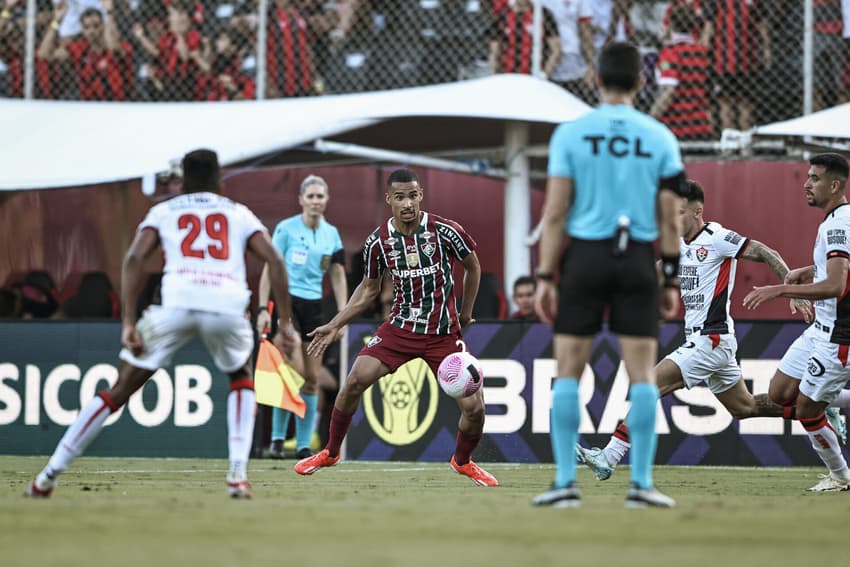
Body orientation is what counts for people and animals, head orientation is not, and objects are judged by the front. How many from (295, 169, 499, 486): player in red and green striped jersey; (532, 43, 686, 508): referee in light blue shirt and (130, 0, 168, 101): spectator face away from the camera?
1

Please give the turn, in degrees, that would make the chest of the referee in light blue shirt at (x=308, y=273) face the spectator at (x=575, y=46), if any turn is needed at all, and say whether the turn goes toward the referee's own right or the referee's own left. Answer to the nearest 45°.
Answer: approximately 135° to the referee's own left

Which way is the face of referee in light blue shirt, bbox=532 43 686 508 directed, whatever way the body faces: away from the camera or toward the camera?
away from the camera

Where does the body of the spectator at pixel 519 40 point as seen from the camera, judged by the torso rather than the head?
toward the camera

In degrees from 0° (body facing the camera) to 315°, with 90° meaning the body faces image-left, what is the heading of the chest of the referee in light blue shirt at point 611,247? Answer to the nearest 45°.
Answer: approximately 180°

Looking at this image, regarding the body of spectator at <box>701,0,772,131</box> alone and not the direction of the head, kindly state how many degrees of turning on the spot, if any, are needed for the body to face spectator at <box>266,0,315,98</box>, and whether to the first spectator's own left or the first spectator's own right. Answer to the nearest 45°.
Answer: approximately 90° to the first spectator's own right

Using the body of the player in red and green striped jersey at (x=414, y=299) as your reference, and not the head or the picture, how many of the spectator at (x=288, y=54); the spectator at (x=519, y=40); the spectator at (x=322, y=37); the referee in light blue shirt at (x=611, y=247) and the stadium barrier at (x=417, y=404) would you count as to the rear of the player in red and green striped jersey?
4

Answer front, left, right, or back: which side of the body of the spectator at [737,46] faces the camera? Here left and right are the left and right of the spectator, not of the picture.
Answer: front

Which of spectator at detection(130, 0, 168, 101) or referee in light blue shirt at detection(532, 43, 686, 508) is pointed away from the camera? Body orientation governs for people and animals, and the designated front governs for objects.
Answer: the referee in light blue shirt

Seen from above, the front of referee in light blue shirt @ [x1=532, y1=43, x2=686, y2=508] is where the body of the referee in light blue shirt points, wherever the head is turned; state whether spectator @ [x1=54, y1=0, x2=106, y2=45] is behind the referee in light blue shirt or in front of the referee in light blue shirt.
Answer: in front

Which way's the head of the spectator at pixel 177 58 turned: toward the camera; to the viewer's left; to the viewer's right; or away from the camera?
toward the camera

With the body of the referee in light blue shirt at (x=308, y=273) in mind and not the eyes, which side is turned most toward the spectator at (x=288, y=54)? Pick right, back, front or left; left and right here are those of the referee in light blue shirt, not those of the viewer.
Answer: back

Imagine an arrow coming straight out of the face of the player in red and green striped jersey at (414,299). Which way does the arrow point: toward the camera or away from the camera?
toward the camera

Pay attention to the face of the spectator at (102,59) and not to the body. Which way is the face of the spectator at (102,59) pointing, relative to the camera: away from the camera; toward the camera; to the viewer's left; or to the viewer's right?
toward the camera

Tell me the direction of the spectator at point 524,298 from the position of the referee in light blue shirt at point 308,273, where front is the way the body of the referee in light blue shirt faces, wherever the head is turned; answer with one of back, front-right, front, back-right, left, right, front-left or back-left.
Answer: left

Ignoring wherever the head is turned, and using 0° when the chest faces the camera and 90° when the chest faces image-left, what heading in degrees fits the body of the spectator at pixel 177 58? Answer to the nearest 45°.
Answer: approximately 0°

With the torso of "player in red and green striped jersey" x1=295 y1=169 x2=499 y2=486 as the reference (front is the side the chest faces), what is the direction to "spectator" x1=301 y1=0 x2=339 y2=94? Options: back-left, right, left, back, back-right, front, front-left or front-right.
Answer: back

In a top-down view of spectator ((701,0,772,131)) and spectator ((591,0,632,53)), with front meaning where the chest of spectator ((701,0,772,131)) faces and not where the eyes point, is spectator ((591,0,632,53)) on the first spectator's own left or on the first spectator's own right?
on the first spectator's own right

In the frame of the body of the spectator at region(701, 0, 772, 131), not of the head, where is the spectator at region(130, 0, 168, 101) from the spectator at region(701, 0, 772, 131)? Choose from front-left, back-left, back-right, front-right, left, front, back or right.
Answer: right
